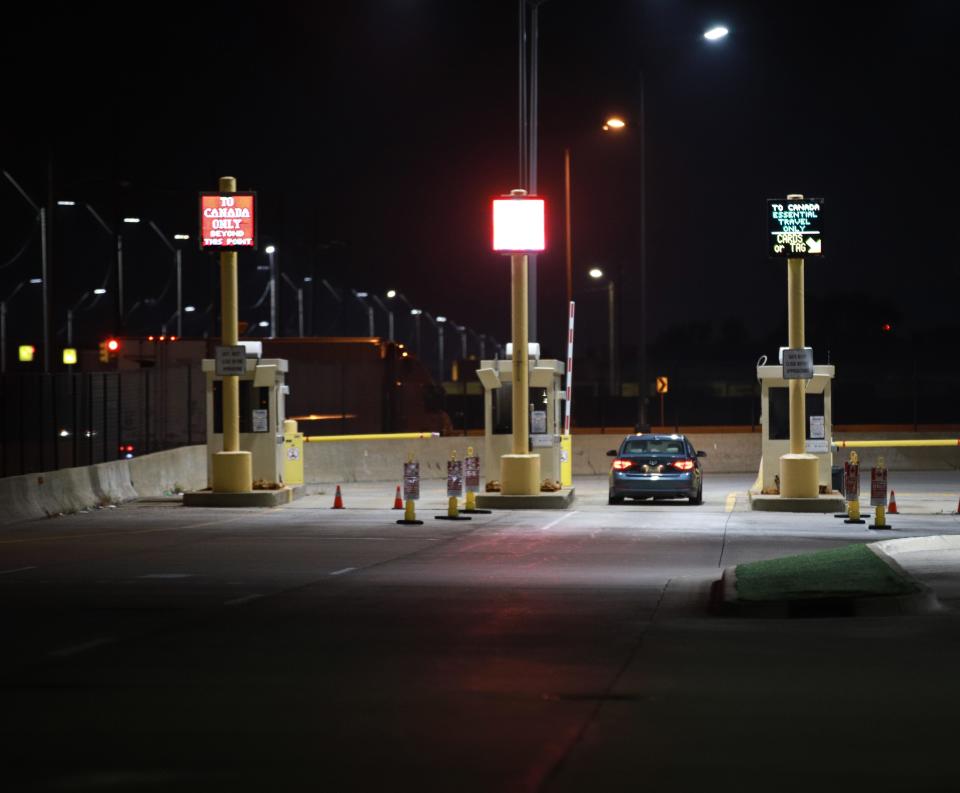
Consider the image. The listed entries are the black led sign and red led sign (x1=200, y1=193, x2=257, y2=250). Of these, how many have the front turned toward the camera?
2

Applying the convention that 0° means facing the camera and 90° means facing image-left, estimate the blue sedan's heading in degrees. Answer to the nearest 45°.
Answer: approximately 180°

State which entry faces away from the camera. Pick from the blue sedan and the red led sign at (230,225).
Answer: the blue sedan

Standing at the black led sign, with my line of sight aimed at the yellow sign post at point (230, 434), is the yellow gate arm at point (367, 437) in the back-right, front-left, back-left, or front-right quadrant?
front-right

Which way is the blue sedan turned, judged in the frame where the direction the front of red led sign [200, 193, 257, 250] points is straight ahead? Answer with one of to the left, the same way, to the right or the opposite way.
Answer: the opposite way

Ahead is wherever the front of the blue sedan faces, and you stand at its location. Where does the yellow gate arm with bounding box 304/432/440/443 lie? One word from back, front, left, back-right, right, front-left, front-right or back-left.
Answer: front-left

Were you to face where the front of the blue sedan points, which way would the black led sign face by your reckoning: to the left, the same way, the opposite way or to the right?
the opposite way

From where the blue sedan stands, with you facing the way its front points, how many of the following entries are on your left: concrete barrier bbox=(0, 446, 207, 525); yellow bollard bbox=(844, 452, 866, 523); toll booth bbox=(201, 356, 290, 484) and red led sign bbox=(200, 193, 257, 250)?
3

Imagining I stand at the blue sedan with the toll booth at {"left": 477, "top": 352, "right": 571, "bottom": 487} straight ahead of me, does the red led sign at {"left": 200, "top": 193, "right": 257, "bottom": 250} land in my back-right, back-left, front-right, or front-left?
front-left

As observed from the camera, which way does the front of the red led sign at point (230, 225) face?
facing the viewer

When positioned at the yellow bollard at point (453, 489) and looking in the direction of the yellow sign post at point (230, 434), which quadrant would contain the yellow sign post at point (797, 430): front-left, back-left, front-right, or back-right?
back-right

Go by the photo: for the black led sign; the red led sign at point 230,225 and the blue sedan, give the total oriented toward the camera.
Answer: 2

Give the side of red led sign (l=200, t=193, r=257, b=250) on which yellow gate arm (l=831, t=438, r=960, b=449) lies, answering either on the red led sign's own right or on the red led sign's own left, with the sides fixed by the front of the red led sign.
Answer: on the red led sign's own left
